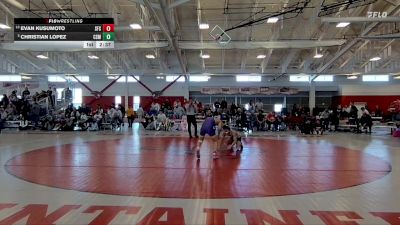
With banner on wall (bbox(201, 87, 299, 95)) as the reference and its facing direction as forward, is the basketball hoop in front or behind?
in front

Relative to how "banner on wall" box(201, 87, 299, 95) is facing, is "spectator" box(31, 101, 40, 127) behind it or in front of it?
in front

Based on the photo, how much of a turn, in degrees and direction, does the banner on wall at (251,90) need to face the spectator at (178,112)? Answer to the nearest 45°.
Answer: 0° — it already faces them

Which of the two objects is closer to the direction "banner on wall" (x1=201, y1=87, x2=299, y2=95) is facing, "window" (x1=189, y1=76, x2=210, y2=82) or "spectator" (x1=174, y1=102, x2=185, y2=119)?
the spectator

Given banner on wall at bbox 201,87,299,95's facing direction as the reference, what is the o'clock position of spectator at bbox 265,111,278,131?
The spectator is roughly at 12 o'clock from the banner on wall.

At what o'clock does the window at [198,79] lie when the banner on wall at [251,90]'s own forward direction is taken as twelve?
The window is roughly at 3 o'clock from the banner on wall.

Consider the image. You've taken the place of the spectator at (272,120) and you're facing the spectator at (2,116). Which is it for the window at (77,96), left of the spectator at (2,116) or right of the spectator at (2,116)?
right

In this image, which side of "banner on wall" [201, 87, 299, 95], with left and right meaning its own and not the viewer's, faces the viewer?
front

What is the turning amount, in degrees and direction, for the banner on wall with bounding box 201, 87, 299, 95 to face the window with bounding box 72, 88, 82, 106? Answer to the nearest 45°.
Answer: approximately 90° to its right

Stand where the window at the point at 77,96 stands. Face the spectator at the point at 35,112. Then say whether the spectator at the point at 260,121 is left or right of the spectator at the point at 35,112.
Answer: left

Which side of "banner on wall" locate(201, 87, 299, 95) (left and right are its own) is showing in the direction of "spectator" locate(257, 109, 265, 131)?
front

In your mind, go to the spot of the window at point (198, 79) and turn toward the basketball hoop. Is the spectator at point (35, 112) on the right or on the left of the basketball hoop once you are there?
right

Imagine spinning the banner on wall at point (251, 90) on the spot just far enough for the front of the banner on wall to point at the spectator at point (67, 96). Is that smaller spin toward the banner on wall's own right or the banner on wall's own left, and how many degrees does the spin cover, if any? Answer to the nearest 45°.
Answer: approximately 45° to the banner on wall's own right
